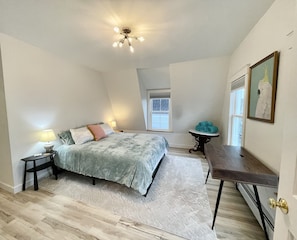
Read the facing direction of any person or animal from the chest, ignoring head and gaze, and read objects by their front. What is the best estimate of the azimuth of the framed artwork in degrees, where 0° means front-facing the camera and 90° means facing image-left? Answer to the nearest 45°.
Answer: approximately 45°

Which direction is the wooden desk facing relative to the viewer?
to the viewer's left

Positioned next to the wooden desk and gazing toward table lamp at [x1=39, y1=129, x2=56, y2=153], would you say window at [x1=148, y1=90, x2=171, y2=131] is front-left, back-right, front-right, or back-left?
front-right

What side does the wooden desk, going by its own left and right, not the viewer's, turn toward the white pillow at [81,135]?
front

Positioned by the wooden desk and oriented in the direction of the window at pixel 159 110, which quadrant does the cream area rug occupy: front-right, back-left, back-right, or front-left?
front-left

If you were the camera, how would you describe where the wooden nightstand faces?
facing the viewer and to the right of the viewer

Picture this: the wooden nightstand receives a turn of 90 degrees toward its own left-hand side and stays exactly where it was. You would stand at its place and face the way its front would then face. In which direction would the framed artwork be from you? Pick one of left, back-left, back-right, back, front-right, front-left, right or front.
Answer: right

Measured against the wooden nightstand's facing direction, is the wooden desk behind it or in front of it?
in front

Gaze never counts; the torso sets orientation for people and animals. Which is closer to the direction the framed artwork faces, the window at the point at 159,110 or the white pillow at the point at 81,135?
the white pillow

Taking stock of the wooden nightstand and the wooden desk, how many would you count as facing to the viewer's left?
1

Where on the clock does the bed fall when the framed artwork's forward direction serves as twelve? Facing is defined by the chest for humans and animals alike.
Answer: The bed is roughly at 1 o'clock from the framed artwork.

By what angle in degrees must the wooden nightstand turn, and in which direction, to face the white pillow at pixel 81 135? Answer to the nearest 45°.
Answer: approximately 45° to its left

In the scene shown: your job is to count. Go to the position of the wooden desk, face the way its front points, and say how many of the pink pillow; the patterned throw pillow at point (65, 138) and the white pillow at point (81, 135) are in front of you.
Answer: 3

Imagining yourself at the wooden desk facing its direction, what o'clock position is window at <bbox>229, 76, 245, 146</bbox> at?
The window is roughly at 3 o'clock from the wooden desk.
